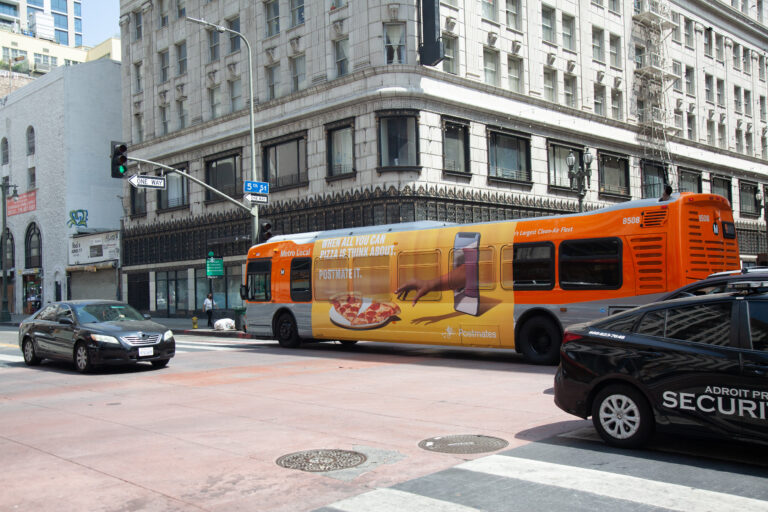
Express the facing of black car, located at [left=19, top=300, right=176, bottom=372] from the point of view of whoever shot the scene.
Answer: facing the viewer and to the right of the viewer

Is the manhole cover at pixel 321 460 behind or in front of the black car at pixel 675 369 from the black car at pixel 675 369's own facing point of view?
behind

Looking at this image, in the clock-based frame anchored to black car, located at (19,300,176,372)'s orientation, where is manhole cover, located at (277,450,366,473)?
The manhole cover is roughly at 1 o'clock from the black car.

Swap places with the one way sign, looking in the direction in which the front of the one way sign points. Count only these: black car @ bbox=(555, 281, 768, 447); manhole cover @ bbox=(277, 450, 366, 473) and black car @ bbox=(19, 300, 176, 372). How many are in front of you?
3

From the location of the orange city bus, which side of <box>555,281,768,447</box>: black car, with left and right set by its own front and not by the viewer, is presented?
left

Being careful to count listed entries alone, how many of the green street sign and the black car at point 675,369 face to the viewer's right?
1

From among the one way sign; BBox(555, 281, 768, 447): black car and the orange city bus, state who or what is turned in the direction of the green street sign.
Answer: the orange city bus

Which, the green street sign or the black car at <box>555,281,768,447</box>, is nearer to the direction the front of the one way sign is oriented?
the black car

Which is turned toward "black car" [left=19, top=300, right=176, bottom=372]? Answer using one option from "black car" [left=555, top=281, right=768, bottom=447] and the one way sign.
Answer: the one way sign

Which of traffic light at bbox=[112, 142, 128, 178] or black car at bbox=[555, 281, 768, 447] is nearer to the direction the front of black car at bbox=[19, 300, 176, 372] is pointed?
the black car

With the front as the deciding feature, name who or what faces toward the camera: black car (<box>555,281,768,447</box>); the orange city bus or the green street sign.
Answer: the green street sign

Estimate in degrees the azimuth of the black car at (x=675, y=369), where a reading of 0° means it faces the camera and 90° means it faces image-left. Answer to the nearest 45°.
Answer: approximately 270°

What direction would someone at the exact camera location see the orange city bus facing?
facing away from the viewer and to the left of the viewer
